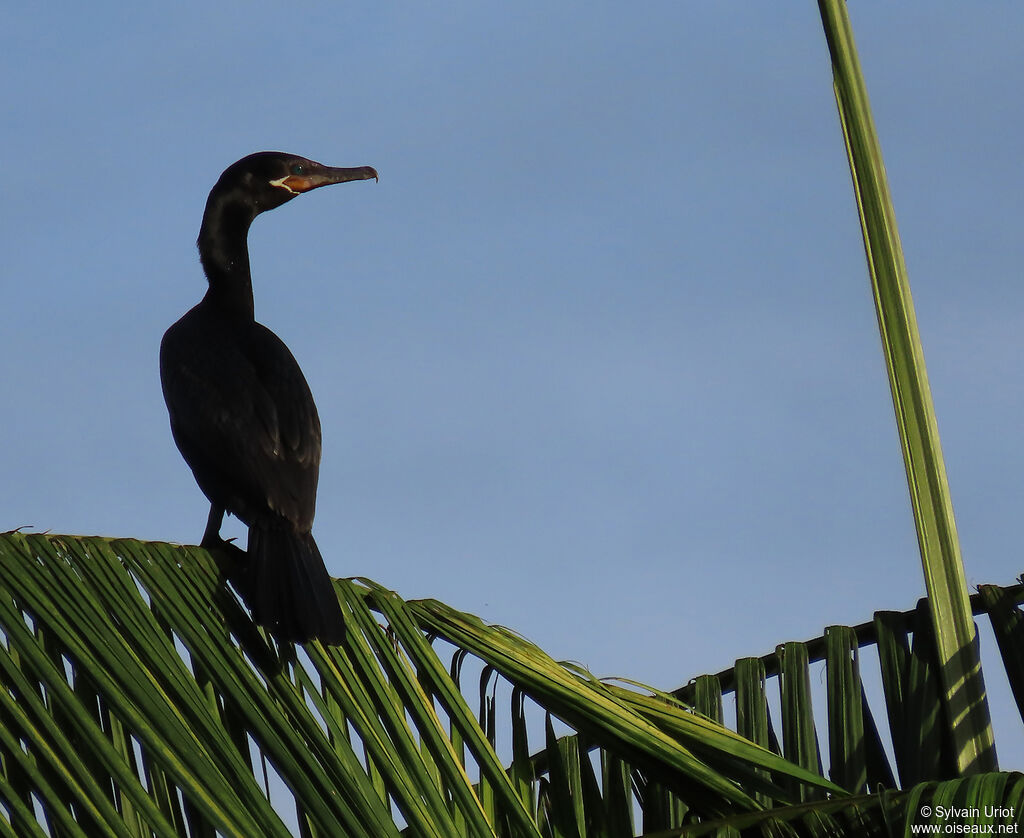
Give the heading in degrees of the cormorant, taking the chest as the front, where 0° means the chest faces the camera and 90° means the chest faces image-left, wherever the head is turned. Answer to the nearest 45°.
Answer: approximately 135°
